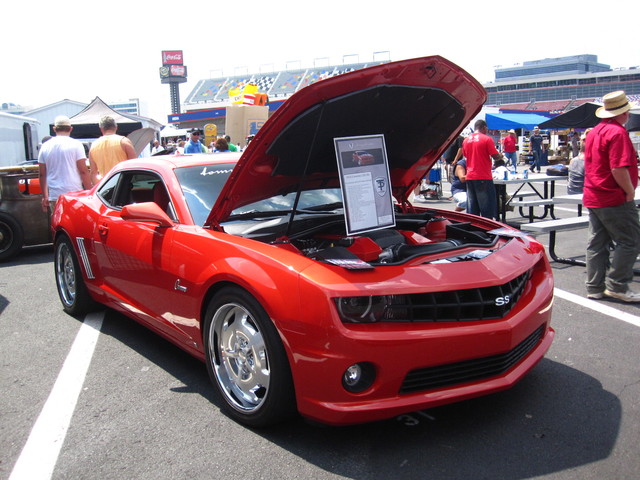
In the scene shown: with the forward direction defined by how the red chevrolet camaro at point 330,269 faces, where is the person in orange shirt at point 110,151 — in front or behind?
behind

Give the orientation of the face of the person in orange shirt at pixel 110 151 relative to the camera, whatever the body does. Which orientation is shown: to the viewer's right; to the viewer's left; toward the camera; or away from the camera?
away from the camera

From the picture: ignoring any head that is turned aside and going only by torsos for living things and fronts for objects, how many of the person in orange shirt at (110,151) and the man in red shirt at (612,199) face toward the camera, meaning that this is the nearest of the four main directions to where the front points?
0

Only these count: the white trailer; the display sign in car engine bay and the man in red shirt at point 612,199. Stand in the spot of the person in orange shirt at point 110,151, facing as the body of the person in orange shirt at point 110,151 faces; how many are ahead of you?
1

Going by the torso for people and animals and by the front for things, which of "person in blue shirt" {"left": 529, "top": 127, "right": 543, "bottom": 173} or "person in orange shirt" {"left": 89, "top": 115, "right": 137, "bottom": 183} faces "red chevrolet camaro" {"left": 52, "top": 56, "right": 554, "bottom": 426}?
the person in blue shirt

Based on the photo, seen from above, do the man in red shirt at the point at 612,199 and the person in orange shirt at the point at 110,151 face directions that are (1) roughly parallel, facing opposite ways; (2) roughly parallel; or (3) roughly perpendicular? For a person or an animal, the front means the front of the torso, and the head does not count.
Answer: roughly perpendicular

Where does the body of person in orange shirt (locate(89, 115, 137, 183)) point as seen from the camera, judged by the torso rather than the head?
away from the camera

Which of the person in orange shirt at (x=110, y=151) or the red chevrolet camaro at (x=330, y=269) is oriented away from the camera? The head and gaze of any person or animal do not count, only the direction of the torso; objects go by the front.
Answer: the person in orange shirt

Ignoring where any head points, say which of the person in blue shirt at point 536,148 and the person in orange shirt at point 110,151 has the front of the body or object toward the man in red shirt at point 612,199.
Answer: the person in blue shirt

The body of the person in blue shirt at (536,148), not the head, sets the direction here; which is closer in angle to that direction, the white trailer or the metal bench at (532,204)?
the metal bench

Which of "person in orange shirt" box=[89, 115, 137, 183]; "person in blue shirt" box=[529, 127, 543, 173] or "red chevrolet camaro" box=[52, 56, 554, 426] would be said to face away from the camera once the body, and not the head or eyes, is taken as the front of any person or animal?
the person in orange shirt
